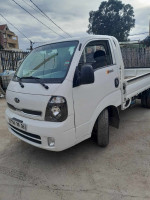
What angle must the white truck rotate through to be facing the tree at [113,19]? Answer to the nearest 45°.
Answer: approximately 135° to its right
